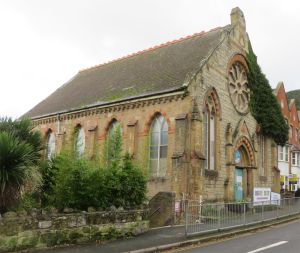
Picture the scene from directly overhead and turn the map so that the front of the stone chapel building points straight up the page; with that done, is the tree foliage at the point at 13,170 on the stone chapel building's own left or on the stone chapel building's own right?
on the stone chapel building's own right

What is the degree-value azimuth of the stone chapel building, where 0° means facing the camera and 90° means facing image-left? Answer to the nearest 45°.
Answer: approximately 315°

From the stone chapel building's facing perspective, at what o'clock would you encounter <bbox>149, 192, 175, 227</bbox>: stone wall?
The stone wall is roughly at 2 o'clock from the stone chapel building.
